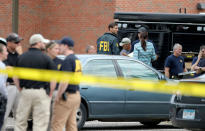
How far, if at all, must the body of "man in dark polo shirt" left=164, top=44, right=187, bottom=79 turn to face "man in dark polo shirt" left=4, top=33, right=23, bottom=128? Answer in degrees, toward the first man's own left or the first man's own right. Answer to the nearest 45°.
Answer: approximately 90° to the first man's own right

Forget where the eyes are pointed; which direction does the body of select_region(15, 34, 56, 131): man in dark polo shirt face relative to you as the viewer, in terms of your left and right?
facing away from the viewer

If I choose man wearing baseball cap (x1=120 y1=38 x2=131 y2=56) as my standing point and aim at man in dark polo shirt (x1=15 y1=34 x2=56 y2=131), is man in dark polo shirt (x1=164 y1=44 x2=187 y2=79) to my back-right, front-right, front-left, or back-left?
back-left

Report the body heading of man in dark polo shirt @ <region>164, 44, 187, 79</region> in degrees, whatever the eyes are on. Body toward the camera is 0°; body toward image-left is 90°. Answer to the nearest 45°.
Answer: approximately 315°

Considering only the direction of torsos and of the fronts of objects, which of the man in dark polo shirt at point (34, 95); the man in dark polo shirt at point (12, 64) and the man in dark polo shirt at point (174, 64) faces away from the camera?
the man in dark polo shirt at point (34, 95)

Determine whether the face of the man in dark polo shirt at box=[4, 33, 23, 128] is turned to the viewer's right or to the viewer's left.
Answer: to the viewer's right

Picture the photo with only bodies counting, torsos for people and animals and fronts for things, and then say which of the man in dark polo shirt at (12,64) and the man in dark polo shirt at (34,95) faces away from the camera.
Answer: the man in dark polo shirt at (34,95)

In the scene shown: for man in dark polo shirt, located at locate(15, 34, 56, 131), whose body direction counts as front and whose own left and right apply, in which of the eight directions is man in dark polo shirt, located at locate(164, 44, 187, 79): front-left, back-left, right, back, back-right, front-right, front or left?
front-right

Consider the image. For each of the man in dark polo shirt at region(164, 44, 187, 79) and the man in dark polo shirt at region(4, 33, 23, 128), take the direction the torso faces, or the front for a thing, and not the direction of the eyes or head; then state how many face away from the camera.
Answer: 0
